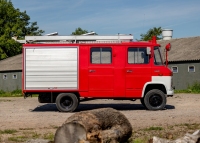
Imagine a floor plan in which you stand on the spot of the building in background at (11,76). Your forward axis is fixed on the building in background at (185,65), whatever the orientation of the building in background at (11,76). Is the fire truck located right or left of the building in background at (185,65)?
right

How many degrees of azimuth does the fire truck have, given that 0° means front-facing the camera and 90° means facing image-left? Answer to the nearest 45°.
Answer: approximately 270°

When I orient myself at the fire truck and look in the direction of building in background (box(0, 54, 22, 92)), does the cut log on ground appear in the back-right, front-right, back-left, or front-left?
back-left

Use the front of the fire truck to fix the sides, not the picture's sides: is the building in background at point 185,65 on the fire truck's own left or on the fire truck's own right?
on the fire truck's own left

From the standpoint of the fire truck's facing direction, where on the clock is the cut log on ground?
The cut log on ground is roughly at 3 o'clock from the fire truck.

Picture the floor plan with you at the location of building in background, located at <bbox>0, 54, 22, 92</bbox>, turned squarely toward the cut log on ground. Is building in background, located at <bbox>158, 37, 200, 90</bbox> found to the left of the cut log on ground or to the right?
left

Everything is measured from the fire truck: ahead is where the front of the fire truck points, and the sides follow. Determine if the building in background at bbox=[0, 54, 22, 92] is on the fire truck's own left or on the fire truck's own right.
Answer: on the fire truck's own left

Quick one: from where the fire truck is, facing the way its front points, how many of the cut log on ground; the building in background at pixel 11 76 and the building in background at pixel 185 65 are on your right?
1
